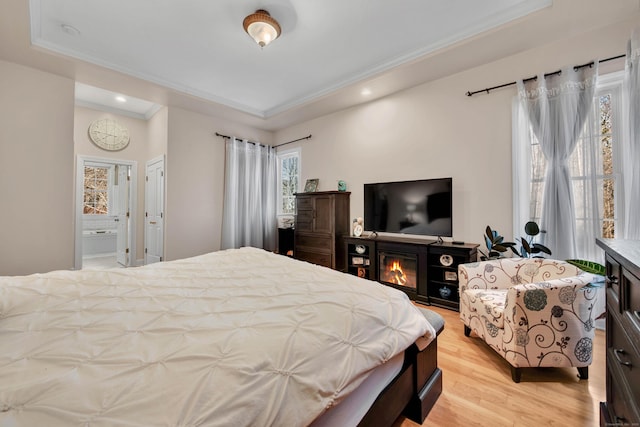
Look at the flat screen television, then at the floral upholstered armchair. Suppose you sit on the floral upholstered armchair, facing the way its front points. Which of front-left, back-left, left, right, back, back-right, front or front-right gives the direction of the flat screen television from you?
right

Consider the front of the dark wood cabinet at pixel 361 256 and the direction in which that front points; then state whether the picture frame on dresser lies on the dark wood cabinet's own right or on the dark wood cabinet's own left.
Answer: on the dark wood cabinet's own right

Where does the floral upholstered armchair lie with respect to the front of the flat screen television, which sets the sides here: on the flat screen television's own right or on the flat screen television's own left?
on the flat screen television's own left

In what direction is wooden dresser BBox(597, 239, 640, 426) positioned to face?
to the viewer's left

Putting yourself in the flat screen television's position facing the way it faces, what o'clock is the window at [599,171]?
The window is roughly at 8 o'clock from the flat screen television.

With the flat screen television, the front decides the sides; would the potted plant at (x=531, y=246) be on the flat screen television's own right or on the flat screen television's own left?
on the flat screen television's own left

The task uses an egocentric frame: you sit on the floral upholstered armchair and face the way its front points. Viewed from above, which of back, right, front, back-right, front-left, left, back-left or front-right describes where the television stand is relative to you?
right

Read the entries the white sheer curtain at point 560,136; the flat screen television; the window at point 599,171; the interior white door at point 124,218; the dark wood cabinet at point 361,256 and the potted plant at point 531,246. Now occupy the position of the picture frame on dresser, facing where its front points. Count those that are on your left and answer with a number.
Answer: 5

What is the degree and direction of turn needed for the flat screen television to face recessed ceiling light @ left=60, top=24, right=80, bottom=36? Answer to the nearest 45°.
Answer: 0° — it already faces it

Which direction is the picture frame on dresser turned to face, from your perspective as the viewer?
facing the viewer and to the left of the viewer

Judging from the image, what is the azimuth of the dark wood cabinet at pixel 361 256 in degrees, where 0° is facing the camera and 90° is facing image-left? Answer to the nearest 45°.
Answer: approximately 45°

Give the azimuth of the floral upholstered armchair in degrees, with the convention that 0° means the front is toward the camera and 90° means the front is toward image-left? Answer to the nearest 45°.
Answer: approximately 45°
